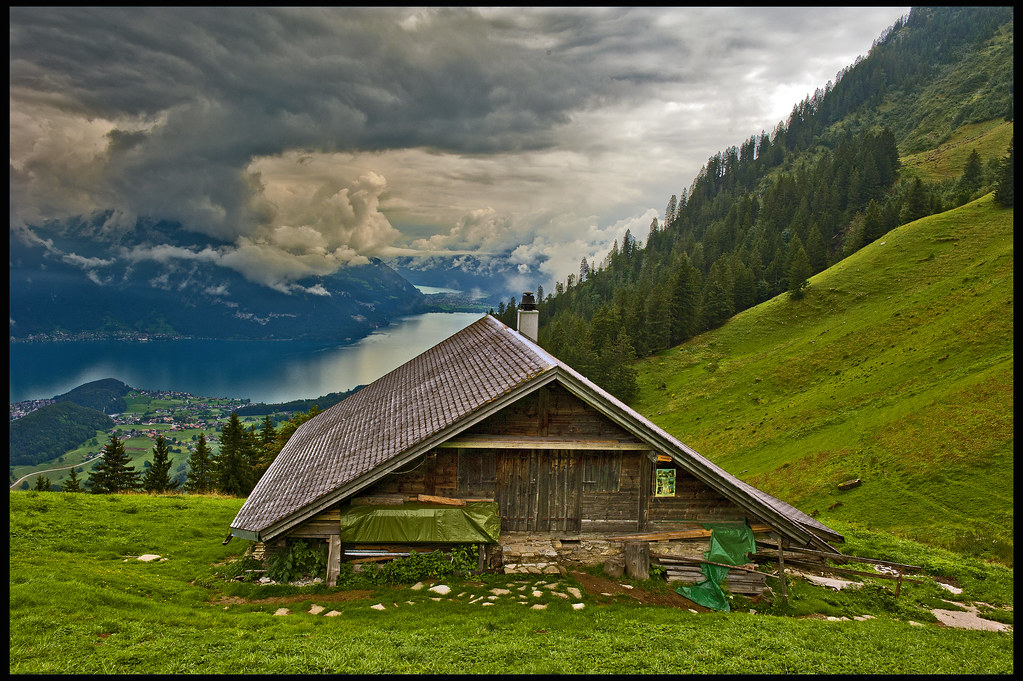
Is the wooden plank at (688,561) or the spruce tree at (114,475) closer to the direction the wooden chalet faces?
the wooden plank

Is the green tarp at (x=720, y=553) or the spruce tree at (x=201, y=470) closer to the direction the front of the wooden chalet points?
the green tarp

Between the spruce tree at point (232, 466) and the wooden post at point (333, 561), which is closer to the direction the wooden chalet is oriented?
the wooden post

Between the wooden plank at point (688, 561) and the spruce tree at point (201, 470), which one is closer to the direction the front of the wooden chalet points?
the wooden plank

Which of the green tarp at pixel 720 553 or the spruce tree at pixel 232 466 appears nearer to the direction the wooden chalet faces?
the green tarp

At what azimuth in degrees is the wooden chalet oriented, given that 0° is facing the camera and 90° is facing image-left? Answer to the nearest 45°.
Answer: approximately 0°
